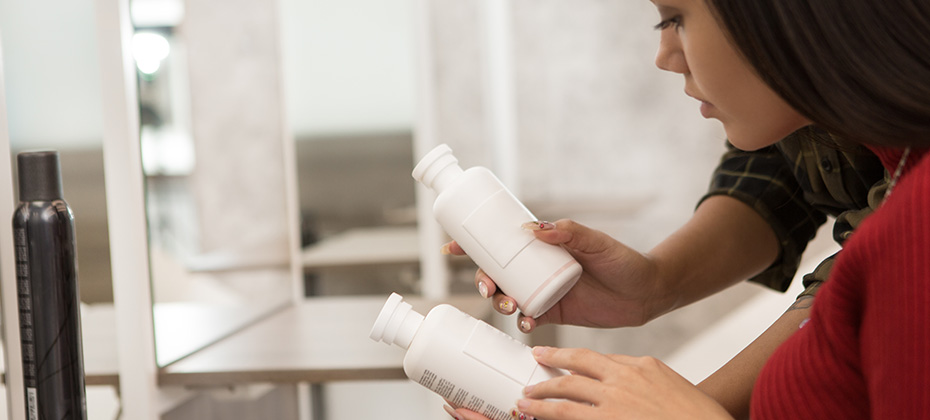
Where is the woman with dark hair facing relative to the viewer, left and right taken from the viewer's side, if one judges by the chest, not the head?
facing to the left of the viewer

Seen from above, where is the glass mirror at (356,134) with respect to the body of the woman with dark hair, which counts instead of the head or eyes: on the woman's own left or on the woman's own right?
on the woman's own right

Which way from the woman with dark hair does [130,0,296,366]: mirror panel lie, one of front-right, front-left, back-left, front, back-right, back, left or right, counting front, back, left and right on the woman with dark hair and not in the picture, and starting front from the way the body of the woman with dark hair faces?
front-right

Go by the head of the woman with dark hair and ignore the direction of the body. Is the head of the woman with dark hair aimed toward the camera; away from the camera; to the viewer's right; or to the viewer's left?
to the viewer's left
